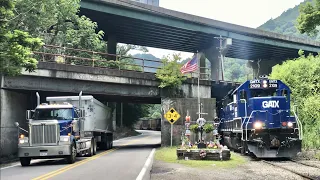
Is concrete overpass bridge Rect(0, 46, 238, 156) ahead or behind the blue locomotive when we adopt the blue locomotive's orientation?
behind

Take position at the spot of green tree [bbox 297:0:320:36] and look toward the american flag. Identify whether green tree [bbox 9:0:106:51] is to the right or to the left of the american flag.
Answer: left

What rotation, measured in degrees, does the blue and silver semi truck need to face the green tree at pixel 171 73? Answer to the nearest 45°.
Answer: approximately 180°

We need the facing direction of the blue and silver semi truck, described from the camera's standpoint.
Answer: facing the viewer and to the left of the viewer

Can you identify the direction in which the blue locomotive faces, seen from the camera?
facing the viewer and to the right of the viewer

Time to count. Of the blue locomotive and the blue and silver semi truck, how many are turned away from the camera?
0
